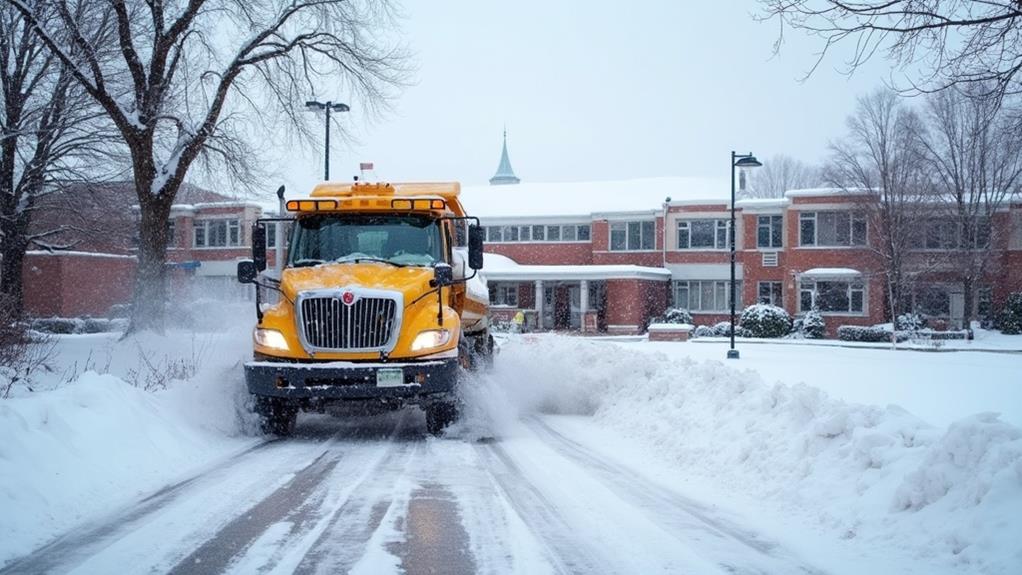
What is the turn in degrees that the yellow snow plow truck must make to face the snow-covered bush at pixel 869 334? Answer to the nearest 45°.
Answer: approximately 135° to its left

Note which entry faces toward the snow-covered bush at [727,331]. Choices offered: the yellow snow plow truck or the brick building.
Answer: the brick building

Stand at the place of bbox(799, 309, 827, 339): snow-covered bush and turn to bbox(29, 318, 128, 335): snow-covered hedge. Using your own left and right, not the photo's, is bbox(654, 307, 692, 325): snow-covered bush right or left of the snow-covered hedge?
right

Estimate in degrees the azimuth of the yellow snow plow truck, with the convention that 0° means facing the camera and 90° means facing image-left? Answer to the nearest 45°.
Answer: approximately 0°

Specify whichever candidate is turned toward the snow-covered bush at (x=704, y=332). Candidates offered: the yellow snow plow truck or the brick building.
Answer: the brick building

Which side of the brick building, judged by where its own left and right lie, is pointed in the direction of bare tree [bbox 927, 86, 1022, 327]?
left

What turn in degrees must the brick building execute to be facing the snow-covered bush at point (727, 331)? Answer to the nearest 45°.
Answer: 0° — it already faces it

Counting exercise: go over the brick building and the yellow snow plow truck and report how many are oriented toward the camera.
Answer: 2

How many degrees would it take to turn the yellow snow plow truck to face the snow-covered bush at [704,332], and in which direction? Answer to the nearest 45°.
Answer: approximately 135° to its left

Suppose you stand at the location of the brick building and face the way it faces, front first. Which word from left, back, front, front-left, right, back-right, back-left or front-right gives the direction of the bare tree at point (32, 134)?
front-right

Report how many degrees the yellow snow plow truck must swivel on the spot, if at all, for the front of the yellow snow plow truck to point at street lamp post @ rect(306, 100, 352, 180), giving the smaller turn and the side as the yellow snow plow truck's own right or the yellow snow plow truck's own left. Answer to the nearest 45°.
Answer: approximately 180°
